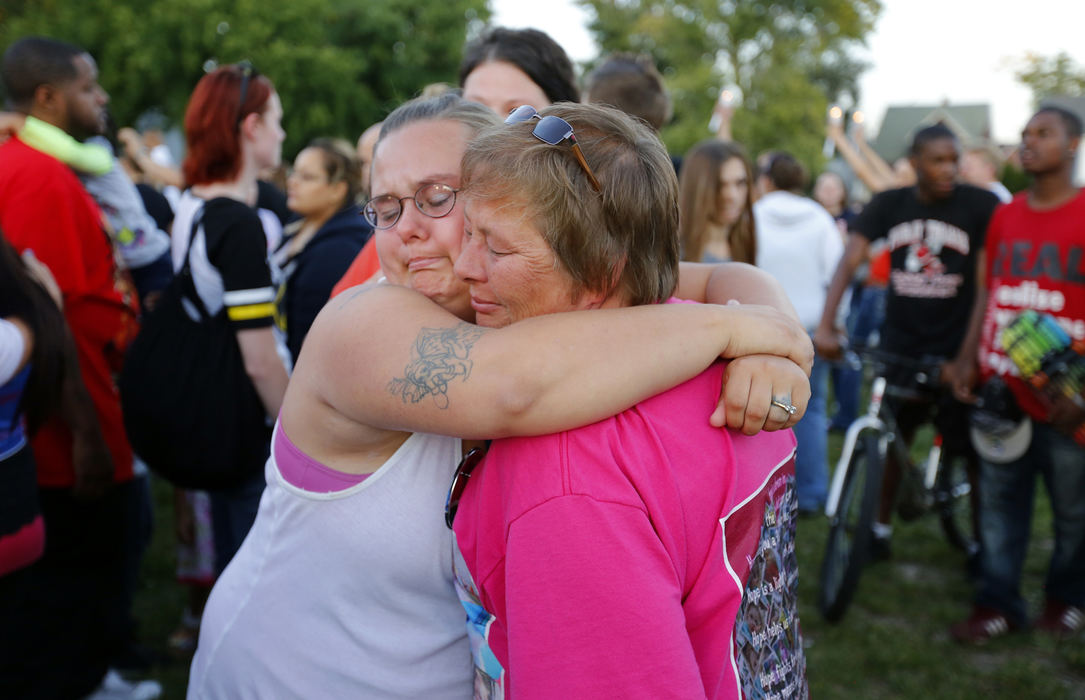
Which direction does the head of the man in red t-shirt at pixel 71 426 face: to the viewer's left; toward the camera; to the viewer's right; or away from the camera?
to the viewer's right

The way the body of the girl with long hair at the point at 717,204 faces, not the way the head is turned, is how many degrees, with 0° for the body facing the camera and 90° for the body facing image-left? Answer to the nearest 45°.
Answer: approximately 315°

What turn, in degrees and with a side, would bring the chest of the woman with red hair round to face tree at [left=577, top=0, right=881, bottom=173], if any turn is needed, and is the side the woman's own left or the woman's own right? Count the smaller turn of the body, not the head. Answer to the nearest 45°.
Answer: approximately 45° to the woman's own left

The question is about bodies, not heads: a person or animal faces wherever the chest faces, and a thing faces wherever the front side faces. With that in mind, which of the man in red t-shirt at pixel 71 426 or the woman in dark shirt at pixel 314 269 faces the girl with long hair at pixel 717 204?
the man in red t-shirt

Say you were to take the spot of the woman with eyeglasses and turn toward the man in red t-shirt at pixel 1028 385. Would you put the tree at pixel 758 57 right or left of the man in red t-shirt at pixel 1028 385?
left

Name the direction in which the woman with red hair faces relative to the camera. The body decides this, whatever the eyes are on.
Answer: to the viewer's right

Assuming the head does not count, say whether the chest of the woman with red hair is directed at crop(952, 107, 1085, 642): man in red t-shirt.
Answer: yes

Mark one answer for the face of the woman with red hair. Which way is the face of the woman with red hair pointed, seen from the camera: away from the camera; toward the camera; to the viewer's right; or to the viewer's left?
to the viewer's right

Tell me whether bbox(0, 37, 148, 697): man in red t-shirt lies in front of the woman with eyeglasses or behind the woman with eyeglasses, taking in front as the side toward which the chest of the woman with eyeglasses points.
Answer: behind
